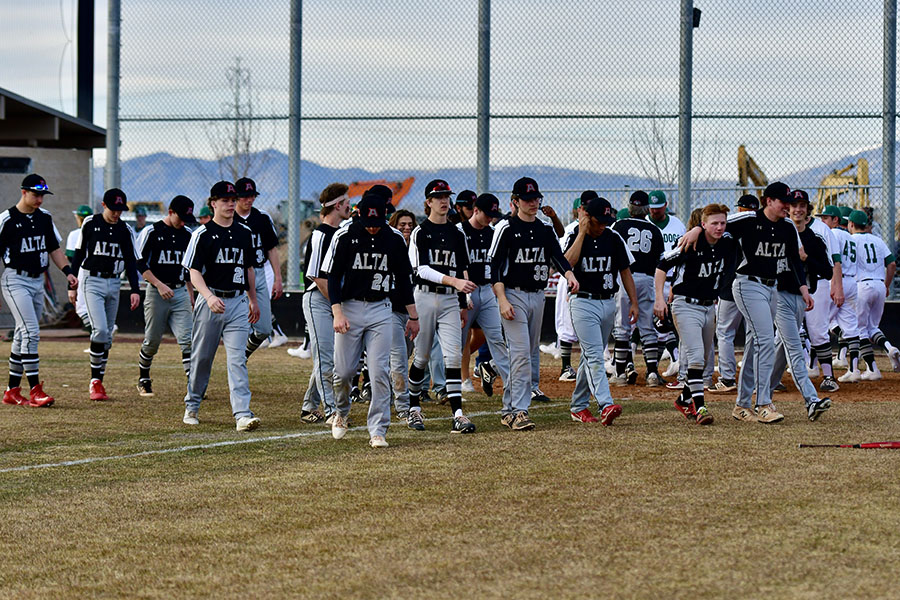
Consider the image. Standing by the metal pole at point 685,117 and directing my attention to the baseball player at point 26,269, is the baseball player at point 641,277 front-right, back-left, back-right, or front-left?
front-left

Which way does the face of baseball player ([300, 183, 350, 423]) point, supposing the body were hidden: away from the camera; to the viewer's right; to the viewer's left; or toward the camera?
to the viewer's right

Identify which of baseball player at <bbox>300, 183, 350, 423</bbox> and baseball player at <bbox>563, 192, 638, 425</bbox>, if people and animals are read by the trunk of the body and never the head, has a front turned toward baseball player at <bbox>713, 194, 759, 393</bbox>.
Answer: baseball player at <bbox>300, 183, 350, 423</bbox>

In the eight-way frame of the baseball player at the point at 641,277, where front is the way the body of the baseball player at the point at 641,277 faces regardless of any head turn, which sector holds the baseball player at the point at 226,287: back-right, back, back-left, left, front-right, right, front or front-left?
back-left

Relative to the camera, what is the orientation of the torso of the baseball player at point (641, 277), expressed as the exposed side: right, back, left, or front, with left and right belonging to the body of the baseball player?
back

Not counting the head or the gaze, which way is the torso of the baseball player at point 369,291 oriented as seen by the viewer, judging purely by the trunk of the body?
toward the camera

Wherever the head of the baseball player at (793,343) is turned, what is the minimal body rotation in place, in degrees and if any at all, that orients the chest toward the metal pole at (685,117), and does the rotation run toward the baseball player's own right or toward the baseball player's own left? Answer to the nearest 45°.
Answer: approximately 135° to the baseball player's own left

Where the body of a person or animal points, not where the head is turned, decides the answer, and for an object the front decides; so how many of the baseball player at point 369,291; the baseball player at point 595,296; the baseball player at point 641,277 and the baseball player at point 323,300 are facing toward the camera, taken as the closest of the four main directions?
2

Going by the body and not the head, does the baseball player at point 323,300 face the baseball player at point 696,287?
yes

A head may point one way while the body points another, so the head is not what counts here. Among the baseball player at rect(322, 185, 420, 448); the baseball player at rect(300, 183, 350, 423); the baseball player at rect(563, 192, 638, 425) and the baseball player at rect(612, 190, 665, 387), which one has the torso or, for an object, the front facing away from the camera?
the baseball player at rect(612, 190, 665, 387)

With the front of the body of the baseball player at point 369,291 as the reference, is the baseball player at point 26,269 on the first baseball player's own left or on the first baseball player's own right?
on the first baseball player's own right

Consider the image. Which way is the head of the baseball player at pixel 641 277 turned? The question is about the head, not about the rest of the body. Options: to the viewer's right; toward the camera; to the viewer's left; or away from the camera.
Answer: away from the camera

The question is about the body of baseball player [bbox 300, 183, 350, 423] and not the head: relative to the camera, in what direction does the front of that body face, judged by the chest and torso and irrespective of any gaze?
to the viewer's right

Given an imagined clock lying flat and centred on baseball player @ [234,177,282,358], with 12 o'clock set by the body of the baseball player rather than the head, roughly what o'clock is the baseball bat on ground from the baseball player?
The baseball bat on ground is roughly at 9 o'clock from the baseball player.

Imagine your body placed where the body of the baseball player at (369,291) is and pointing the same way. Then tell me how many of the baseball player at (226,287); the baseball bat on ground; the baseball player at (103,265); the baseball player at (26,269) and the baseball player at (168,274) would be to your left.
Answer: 1

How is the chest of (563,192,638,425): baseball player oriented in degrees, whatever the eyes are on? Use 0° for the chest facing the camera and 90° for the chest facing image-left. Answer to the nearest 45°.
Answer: approximately 0°

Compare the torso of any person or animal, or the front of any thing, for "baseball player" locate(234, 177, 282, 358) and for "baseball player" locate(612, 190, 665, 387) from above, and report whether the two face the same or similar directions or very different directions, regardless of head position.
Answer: very different directions

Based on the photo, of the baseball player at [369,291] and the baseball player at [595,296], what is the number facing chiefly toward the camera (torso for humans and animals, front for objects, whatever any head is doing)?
2
